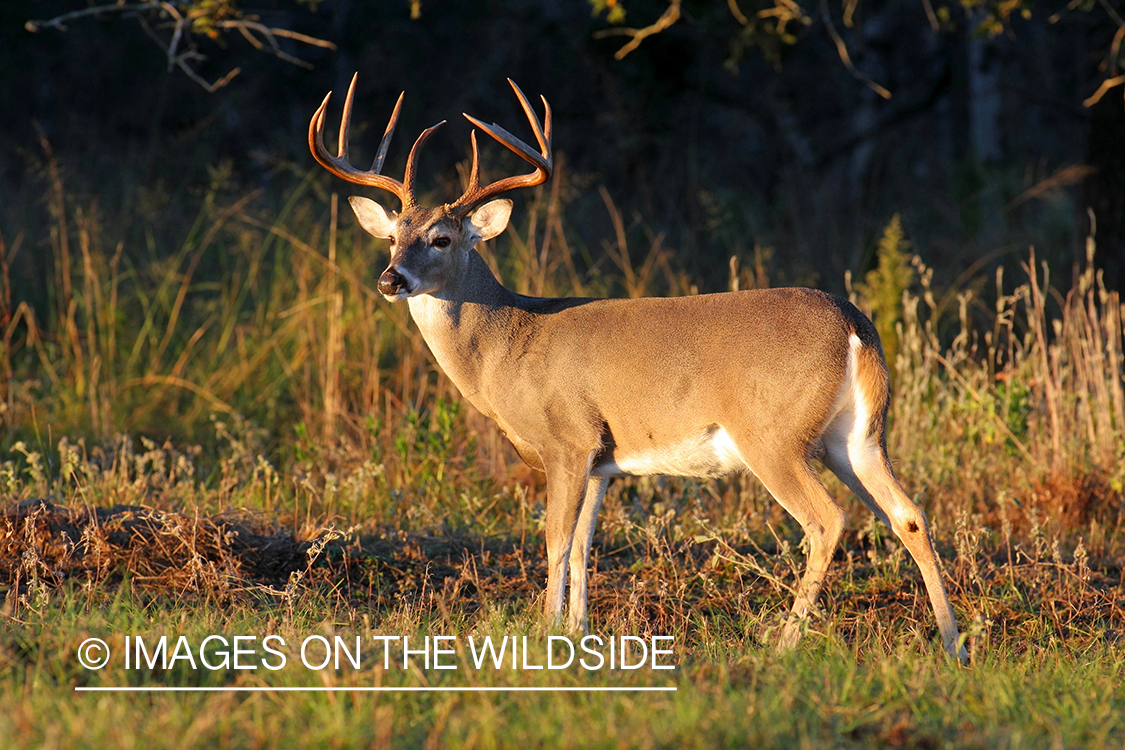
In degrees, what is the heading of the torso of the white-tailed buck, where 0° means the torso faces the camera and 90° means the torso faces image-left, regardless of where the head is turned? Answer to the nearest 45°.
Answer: approximately 90°
